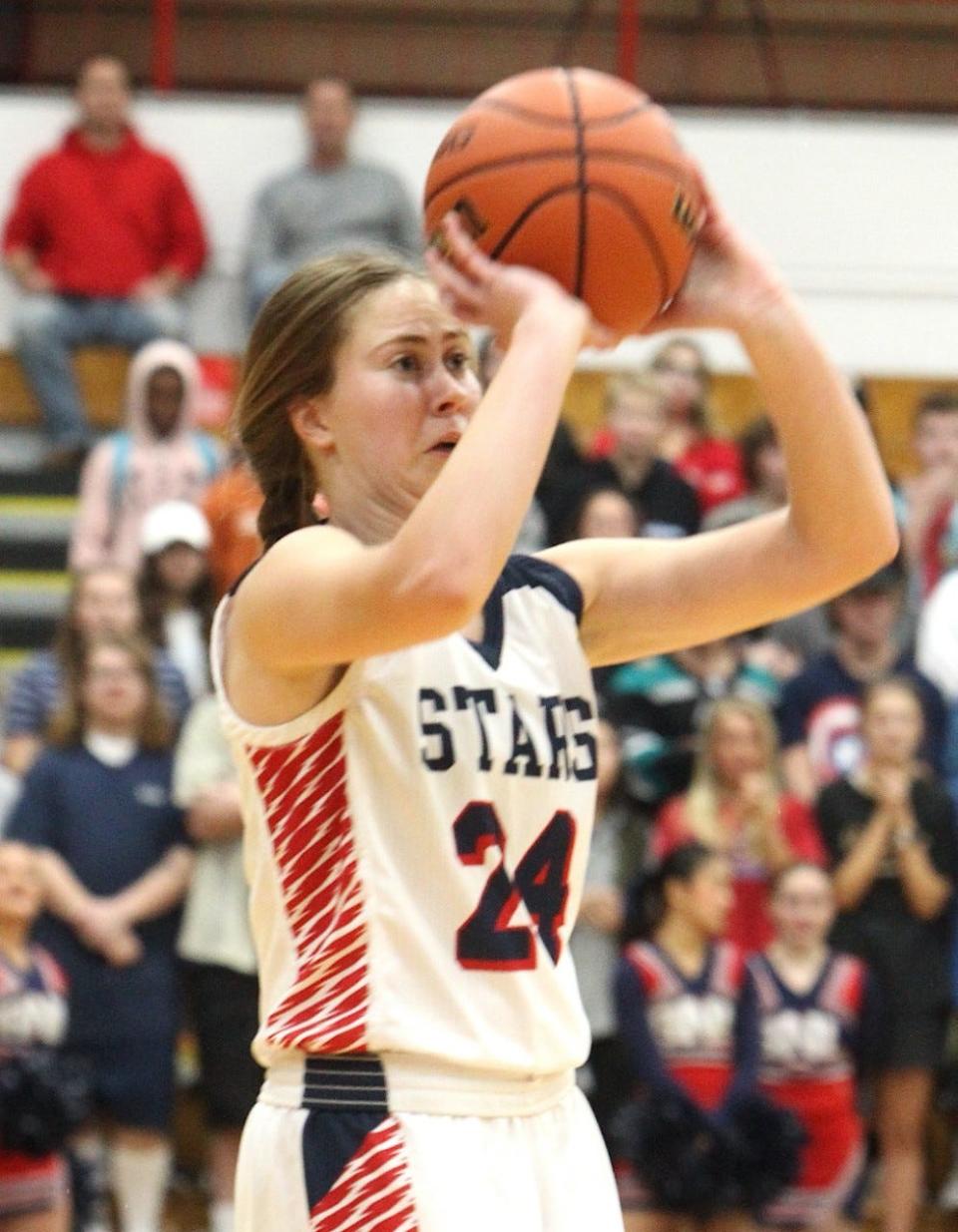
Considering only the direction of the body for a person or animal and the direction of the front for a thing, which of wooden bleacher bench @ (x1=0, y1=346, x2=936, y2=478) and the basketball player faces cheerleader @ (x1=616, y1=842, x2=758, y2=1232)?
the wooden bleacher bench

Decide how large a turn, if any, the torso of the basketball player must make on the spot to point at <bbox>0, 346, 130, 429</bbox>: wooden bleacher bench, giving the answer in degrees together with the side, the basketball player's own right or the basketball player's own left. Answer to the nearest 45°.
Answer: approximately 135° to the basketball player's own left

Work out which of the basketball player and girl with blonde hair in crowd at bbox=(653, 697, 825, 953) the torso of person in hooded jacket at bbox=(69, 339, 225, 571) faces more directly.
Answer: the basketball player
